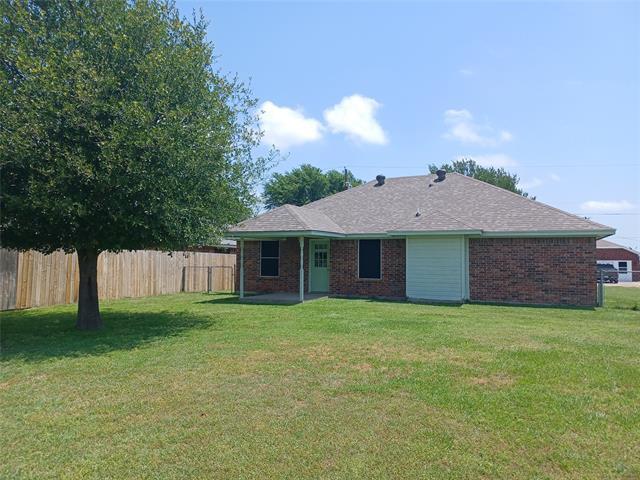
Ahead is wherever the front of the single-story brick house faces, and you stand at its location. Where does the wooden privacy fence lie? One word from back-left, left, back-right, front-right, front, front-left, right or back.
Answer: left

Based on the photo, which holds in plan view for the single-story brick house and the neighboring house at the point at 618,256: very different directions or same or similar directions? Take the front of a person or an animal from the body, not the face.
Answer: very different directions

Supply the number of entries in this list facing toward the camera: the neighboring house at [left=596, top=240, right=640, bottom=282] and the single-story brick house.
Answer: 1

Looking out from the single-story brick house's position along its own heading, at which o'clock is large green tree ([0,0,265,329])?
The large green tree is roughly at 7 o'clock from the single-story brick house.

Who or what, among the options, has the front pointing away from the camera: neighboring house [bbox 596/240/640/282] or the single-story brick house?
the single-story brick house

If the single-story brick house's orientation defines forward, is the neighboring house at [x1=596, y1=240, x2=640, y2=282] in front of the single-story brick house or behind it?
in front

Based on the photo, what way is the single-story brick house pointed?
away from the camera

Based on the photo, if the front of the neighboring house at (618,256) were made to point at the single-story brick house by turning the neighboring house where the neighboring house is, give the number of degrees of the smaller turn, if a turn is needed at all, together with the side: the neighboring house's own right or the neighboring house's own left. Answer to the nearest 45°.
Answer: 0° — it already faces it

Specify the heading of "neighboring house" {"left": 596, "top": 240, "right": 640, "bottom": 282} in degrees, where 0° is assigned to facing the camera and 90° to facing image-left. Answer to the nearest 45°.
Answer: approximately 0°
